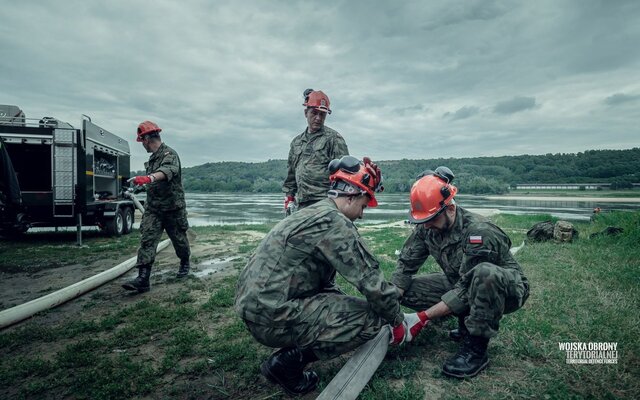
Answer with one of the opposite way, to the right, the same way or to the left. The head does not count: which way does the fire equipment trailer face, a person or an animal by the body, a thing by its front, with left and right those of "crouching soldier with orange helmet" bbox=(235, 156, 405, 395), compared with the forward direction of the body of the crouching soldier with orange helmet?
to the left

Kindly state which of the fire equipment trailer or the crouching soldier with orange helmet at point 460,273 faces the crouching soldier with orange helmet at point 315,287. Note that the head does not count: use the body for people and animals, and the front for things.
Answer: the crouching soldier with orange helmet at point 460,273

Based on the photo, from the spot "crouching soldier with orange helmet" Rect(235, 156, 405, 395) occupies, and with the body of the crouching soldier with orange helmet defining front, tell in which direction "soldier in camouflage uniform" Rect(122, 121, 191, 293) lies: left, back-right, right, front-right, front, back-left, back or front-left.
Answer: back-left

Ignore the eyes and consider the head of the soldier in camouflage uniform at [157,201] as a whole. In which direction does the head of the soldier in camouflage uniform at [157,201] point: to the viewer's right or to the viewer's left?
to the viewer's left

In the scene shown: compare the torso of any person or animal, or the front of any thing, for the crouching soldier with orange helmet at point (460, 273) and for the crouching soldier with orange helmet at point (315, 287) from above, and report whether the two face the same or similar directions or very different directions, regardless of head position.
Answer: very different directions

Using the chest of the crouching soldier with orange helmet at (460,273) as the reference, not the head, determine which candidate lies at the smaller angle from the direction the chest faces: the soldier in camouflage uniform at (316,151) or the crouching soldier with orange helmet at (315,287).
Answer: the crouching soldier with orange helmet

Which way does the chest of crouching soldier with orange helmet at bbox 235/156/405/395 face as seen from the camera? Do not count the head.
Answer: to the viewer's right

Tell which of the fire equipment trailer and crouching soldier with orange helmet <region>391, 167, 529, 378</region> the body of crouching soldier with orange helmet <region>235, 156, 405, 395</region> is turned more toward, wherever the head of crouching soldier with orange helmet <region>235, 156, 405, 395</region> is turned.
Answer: the crouching soldier with orange helmet

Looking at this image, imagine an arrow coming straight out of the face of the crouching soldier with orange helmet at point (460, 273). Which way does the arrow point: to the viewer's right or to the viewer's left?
to the viewer's left

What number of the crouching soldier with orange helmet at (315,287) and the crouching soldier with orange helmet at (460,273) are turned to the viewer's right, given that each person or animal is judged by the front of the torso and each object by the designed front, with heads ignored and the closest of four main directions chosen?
1

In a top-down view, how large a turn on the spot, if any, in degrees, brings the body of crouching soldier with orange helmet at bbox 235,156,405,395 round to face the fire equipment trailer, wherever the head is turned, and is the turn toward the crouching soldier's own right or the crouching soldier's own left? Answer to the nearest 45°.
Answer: approximately 135° to the crouching soldier's own left
